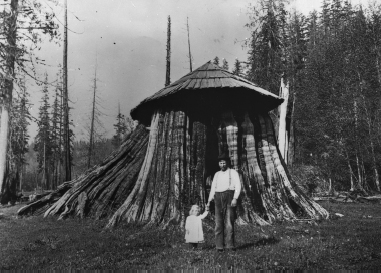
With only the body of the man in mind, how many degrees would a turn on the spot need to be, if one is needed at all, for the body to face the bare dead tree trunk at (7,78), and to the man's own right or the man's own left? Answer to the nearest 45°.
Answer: approximately 135° to the man's own right

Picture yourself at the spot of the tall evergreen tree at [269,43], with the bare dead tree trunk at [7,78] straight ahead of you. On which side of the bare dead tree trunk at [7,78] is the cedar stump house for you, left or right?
left

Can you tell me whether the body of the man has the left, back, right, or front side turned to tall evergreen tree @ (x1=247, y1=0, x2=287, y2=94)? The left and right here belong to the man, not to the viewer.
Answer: back

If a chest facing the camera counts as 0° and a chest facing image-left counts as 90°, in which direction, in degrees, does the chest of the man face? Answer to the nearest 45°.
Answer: approximately 0°

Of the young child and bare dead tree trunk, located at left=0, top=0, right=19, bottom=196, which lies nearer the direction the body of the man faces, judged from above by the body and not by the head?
the young child

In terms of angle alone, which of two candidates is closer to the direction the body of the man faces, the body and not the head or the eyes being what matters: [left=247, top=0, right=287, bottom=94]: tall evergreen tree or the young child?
the young child

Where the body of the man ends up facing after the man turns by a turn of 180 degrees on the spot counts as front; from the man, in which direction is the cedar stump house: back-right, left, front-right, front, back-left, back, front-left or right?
front
